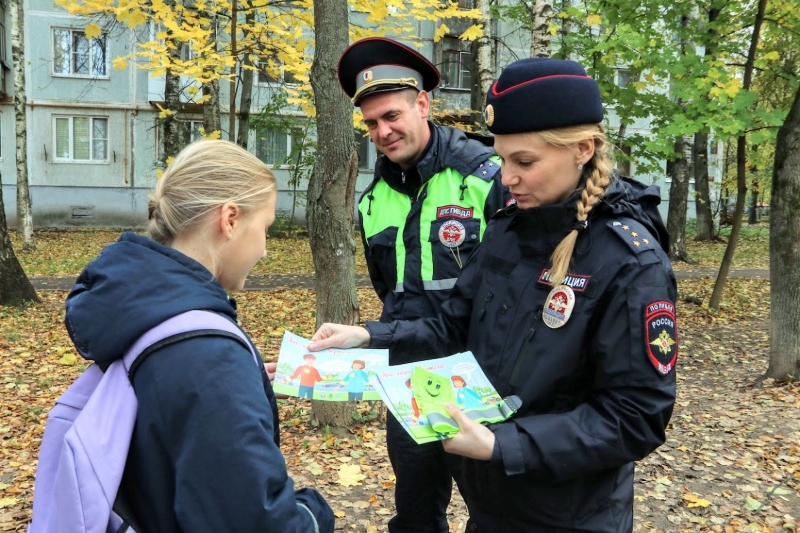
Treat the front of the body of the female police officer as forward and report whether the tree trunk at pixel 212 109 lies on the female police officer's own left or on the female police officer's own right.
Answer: on the female police officer's own right

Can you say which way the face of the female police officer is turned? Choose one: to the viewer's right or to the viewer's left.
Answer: to the viewer's left

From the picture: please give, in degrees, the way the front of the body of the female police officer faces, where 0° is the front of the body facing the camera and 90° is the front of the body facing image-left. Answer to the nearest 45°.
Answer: approximately 45°

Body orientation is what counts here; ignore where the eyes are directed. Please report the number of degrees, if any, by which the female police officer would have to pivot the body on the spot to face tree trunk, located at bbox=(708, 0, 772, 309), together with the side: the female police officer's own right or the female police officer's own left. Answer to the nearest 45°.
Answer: approximately 135° to the female police officer's own right

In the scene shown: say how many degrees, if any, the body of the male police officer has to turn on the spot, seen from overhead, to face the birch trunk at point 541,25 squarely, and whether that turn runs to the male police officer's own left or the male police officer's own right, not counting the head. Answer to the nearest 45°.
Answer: approximately 135° to the male police officer's own right

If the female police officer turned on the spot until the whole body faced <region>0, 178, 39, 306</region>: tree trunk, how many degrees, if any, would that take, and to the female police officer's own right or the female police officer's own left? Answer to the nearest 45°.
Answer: approximately 90° to the female police officer's own right

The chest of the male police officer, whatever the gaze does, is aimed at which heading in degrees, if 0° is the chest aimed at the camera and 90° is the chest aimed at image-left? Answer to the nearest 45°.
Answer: approximately 45°

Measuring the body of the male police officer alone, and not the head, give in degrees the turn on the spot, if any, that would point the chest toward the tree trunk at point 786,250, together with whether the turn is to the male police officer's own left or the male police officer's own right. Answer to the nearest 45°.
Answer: approximately 180°

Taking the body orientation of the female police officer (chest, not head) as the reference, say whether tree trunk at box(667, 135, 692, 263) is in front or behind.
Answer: behind

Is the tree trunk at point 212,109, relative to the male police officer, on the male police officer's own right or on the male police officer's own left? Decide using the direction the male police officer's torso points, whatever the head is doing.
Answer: on the male police officer's own right

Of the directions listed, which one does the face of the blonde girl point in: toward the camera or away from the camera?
away from the camera

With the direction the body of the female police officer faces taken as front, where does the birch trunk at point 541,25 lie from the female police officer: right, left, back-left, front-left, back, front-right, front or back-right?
back-right
